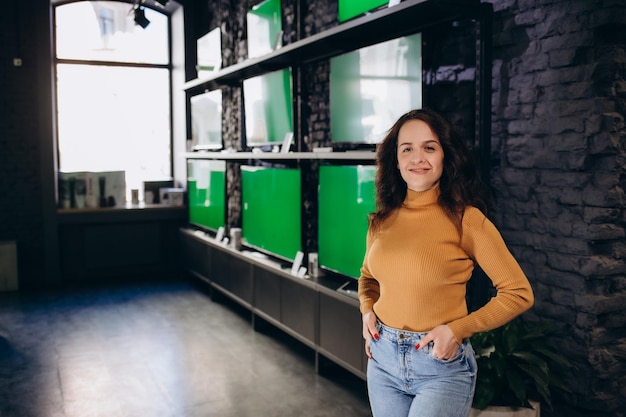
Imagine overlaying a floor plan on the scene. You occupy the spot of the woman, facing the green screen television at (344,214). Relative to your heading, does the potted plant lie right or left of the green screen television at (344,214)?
right

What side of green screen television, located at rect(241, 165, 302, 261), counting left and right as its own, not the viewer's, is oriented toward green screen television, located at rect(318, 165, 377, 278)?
left

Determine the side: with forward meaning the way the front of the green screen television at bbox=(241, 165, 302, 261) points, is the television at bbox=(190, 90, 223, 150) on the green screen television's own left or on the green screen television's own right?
on the green screen television's own right

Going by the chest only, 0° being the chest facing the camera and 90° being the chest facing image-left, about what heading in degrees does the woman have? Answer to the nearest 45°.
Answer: approximately 45°
